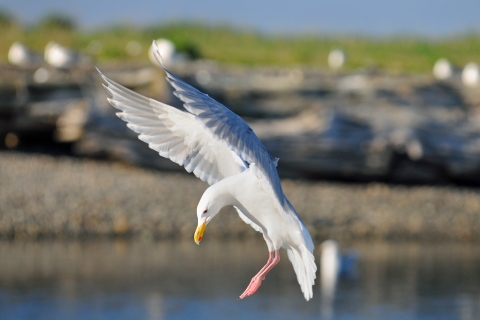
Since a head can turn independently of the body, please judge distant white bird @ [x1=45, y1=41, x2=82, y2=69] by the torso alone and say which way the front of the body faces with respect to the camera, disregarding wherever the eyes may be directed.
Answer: to the viewer's left

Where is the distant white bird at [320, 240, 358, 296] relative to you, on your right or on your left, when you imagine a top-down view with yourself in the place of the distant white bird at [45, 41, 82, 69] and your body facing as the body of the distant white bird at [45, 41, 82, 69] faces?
on your left

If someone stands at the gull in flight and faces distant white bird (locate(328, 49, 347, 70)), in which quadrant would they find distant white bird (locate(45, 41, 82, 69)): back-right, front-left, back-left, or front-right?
front-left

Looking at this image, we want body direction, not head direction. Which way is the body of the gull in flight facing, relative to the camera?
to the viewer's left

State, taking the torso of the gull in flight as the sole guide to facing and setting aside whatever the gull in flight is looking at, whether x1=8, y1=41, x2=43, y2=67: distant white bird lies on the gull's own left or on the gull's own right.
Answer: on the gull's own right

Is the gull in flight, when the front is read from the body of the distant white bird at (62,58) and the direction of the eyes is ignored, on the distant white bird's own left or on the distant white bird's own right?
on the distant white bird's own left

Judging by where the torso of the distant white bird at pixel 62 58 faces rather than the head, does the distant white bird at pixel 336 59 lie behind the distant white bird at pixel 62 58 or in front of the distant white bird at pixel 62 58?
behind

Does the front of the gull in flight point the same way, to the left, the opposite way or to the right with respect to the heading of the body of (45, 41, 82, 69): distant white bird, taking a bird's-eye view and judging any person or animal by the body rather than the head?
the same way

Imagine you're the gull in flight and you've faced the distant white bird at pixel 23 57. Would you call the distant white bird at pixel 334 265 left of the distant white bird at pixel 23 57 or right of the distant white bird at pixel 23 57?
right

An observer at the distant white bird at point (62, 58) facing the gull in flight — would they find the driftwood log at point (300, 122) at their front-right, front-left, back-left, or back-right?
front-left

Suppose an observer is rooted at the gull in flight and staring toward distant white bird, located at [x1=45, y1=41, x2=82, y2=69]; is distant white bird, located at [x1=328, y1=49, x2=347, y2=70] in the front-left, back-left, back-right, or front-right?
front-right
